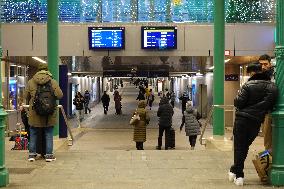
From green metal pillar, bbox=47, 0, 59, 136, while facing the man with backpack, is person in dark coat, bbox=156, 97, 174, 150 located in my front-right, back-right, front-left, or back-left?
back-left

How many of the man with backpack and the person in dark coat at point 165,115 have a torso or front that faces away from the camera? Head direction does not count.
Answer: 2

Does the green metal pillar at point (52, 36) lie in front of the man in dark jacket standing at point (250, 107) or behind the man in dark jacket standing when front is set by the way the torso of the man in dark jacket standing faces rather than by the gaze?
in front

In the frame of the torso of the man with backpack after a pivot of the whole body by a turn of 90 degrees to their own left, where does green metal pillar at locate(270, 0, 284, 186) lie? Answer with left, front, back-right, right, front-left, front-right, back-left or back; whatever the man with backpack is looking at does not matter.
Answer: back-left

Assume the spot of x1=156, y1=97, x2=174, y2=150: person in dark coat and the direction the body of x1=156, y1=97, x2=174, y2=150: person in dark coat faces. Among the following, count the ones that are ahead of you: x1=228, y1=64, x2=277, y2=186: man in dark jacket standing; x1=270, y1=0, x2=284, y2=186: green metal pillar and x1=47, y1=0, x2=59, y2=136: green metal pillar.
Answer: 0

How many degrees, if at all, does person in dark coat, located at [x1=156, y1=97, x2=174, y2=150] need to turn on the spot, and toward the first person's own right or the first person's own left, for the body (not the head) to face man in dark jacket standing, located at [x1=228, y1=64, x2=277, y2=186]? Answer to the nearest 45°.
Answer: approximately 180°

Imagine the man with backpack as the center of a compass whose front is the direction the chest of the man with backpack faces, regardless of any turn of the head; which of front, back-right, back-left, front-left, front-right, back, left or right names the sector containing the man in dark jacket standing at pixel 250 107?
back-right

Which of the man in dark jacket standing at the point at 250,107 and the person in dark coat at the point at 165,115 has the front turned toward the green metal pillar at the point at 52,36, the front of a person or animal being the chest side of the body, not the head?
the man in dark jacket standing

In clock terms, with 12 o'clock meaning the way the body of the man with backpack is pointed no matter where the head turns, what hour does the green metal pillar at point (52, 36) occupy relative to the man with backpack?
The green metal pillar is roughly at 12 o'clock from the man with backpack.

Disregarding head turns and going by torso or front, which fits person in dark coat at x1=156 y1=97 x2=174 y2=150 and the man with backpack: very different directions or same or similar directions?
same or similar directions

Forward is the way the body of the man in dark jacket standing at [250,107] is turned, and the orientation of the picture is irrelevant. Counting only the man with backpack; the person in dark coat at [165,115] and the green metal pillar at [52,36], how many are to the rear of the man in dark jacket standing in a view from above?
0

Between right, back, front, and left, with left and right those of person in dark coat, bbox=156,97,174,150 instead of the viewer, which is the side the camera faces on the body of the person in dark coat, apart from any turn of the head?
back

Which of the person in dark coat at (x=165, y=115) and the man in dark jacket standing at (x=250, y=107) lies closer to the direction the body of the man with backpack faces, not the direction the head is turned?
the person in dark coat

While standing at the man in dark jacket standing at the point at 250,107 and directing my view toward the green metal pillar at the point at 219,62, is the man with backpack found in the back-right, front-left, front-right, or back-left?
front-left

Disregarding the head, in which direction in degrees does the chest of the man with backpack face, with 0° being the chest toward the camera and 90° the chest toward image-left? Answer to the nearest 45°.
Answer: approximately 180°

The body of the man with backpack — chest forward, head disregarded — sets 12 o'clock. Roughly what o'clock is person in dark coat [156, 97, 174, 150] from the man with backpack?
The person in dark coat is roughly at 1 o'clock from the man with backpack.
